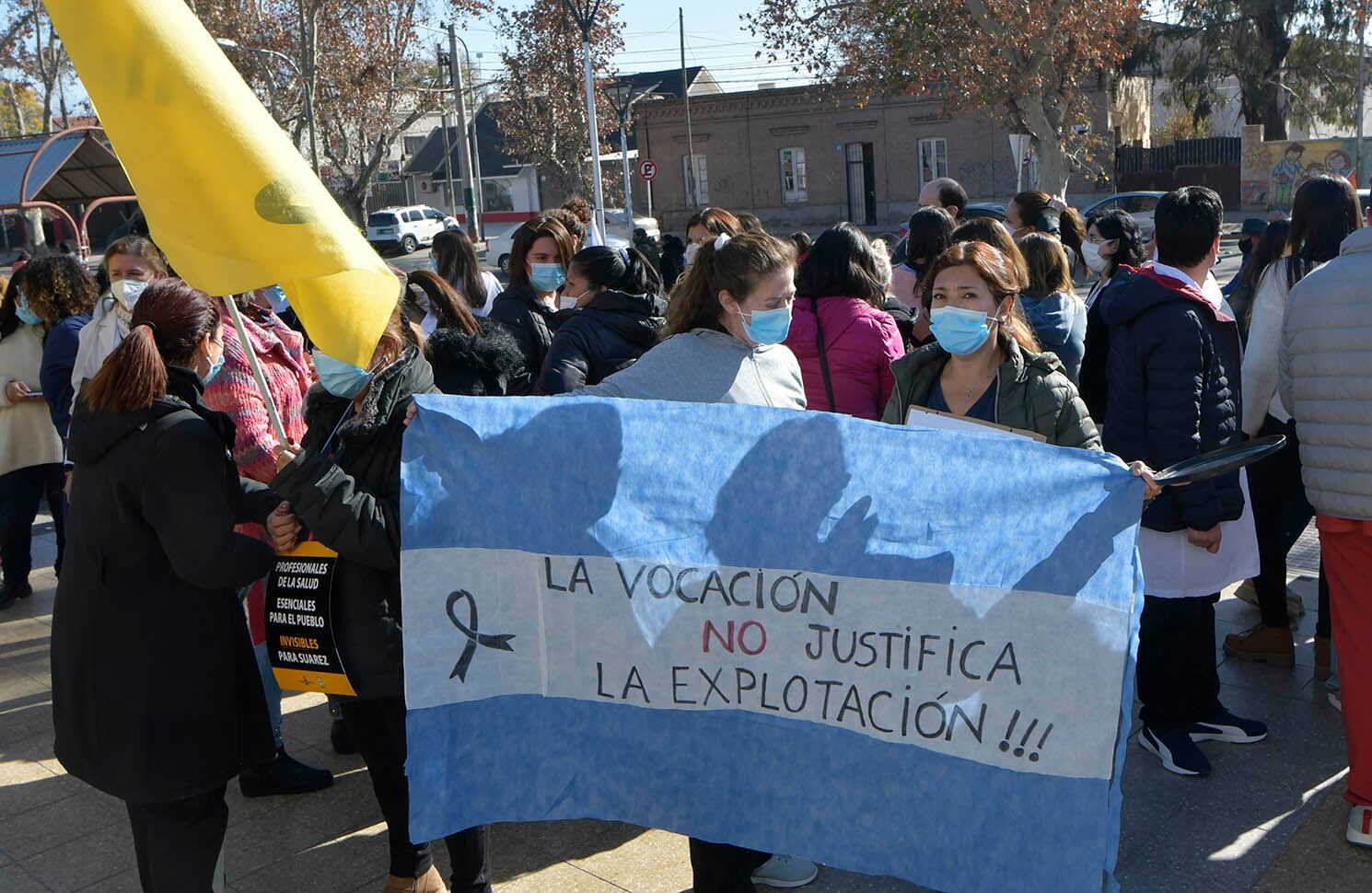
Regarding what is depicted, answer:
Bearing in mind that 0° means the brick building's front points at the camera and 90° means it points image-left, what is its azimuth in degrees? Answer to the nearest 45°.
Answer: approximately 0°

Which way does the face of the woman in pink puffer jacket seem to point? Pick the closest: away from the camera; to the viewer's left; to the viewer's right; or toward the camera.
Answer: away from the camera

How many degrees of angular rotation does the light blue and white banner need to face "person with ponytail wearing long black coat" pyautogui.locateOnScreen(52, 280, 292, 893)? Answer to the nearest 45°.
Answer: approximately 90° to its right

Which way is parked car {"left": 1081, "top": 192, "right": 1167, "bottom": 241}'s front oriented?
to the viewer's left

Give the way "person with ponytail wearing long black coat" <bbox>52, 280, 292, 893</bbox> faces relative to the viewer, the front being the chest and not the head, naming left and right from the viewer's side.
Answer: facing away from the viewer and to the right of the viewer

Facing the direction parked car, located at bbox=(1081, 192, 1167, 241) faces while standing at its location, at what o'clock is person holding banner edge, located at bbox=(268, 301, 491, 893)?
The person holding banner edge is roughly at 9 o'clock from the parked car.

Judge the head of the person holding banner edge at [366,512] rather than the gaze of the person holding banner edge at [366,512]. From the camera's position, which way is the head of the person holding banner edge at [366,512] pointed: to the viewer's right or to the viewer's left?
to the viewer's left

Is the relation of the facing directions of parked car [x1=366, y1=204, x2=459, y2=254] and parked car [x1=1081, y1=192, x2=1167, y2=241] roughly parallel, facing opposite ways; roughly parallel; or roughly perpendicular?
roughly perpendicular

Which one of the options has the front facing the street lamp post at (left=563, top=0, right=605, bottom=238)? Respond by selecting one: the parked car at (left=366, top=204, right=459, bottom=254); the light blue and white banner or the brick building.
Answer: the brick building

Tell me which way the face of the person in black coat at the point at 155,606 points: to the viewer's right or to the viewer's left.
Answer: to the viewer's right

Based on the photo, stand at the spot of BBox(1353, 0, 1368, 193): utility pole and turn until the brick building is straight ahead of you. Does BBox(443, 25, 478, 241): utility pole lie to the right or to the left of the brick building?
left
